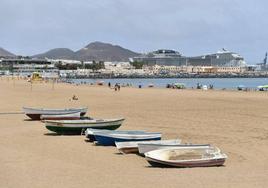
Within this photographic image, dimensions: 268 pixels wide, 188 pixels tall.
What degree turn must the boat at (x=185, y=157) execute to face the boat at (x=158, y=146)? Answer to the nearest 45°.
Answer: approximately 45° to its right

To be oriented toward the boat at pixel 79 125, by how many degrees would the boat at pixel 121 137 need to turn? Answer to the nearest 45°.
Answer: approximately 45° to its right

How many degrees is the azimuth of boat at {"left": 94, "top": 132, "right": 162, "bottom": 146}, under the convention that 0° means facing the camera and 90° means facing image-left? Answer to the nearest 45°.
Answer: approximately 90°

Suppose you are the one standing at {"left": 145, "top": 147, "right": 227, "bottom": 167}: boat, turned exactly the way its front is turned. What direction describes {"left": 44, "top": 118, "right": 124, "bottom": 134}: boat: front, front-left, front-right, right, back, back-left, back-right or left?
front-right

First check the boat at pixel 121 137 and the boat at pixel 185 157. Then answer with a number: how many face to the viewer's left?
2

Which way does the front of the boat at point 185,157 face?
to the viewer's left

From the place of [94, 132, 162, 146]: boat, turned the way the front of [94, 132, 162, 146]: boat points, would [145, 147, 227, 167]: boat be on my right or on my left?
on my left

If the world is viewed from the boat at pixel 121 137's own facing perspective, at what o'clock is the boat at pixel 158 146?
the boat at pixel 158 146 is roughly at 8 o'clock from the boat at pixel 121 137.
